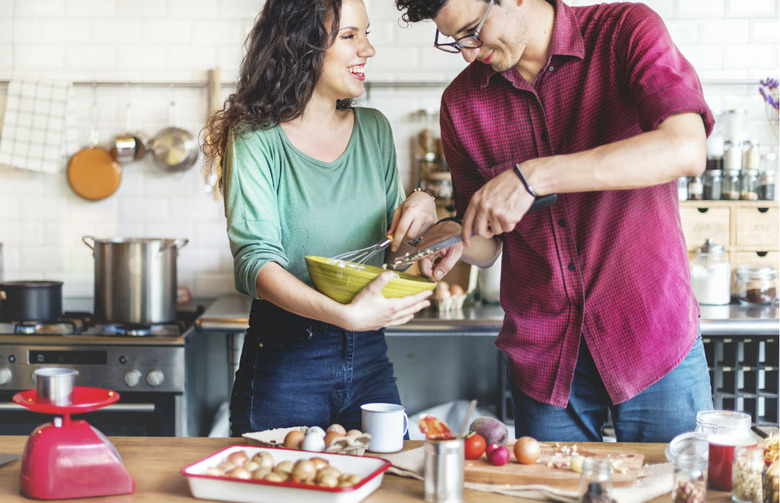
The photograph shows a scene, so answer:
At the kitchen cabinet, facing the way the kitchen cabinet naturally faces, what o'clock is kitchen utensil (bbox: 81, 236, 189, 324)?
The kitchen utensil is roughly at 2 o'clock from the kitchen cabinet.

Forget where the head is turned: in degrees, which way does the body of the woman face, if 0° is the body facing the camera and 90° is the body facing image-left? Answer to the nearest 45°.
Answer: approximately 315°

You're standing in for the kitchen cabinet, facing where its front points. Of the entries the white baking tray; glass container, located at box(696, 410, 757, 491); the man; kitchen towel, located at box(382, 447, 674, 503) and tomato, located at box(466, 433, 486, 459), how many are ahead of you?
5

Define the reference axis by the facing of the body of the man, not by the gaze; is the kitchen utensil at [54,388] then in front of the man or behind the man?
in front

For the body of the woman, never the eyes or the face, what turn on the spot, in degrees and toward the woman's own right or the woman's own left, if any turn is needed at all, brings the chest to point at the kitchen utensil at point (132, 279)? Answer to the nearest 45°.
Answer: approximately 180°

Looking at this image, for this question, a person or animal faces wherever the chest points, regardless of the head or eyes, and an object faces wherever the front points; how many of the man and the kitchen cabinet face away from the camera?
0

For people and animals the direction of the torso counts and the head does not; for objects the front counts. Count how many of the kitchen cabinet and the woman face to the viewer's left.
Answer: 0

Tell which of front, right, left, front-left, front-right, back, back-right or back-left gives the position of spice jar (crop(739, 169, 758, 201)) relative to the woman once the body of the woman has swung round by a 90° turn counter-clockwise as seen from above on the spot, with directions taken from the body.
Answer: front

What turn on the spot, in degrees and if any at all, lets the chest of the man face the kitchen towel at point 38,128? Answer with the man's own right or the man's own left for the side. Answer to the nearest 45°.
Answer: approximately 90° to the man's own right

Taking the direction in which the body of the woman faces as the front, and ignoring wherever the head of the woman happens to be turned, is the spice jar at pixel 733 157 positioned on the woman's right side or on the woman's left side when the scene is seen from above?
on the woman's left side

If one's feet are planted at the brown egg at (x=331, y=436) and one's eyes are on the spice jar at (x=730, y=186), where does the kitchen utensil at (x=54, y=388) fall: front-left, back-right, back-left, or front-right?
back-left

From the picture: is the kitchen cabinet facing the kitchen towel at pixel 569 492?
yes

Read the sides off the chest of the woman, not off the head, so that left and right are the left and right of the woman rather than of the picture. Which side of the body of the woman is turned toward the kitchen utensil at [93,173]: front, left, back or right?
back

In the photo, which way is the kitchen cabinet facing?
toward the camera

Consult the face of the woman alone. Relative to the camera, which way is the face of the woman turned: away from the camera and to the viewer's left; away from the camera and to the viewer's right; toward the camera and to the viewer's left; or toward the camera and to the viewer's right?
toward the camera and to the viewer's right

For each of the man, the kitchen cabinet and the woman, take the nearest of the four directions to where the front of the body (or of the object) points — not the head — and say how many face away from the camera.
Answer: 0

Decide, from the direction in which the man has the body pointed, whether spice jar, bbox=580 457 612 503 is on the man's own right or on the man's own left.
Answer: on the man's own left

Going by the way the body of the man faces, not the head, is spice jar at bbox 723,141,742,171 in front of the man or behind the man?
behind

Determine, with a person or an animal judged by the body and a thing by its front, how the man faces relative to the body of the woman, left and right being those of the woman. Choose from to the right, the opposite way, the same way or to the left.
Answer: to the right
